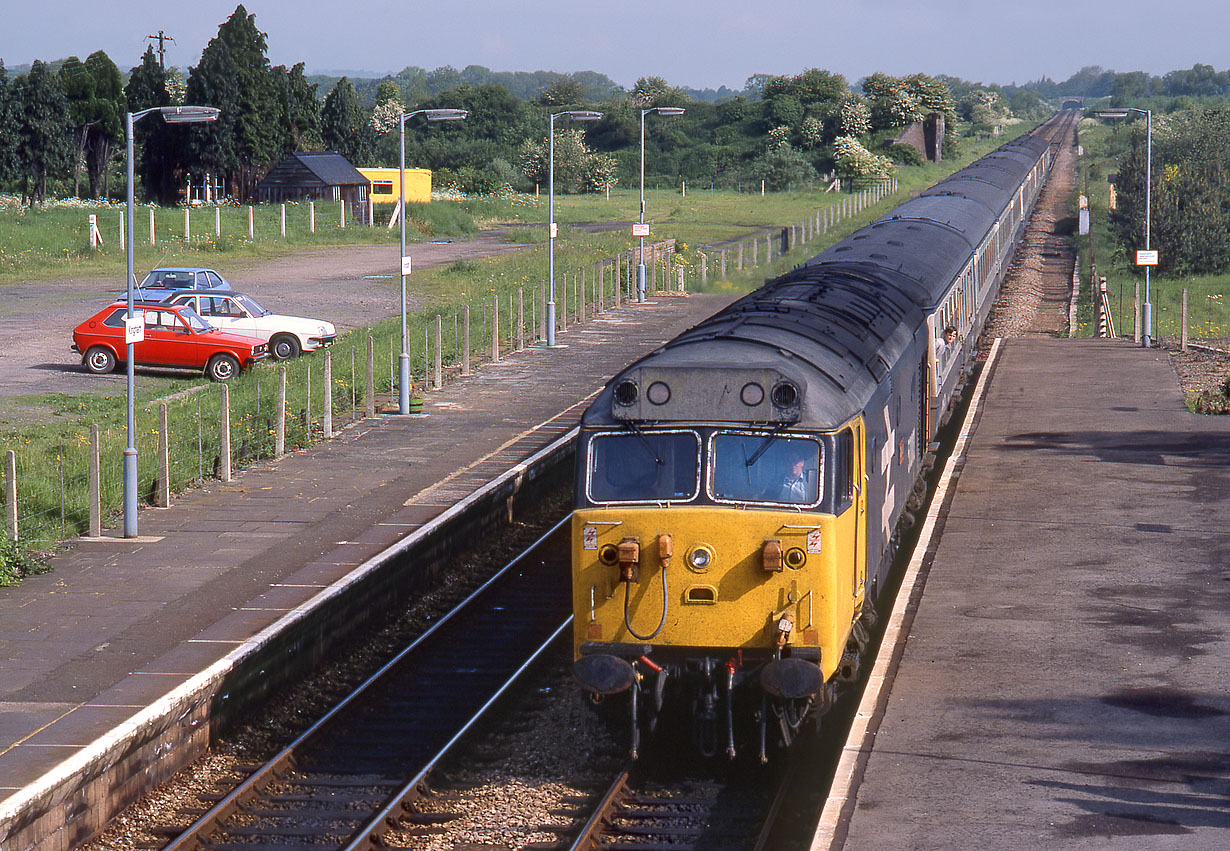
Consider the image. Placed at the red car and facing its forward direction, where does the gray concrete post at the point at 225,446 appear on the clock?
The gray concrete post is roughly at 3 o'clock from the red car.

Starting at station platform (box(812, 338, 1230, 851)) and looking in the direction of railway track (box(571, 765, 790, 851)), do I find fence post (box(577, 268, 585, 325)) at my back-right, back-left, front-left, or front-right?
back-right

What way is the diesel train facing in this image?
toward the camera

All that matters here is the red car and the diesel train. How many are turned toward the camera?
1

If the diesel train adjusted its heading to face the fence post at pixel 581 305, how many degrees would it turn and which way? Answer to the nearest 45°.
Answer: approximately 180°

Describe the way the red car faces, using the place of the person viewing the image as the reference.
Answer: facing to the right of the viewer

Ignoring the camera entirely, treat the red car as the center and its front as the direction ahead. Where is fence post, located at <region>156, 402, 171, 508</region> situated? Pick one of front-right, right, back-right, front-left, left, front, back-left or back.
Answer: right

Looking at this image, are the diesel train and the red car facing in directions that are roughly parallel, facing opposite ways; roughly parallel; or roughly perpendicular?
roughly perpendicular

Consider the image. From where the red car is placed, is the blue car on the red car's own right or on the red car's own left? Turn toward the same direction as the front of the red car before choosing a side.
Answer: on the red car's own left

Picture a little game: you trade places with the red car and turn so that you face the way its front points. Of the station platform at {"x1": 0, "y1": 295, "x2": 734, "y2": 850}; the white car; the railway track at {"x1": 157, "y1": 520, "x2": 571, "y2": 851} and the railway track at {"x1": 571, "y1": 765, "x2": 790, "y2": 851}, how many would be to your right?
3

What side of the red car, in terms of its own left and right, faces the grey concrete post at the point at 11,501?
right
